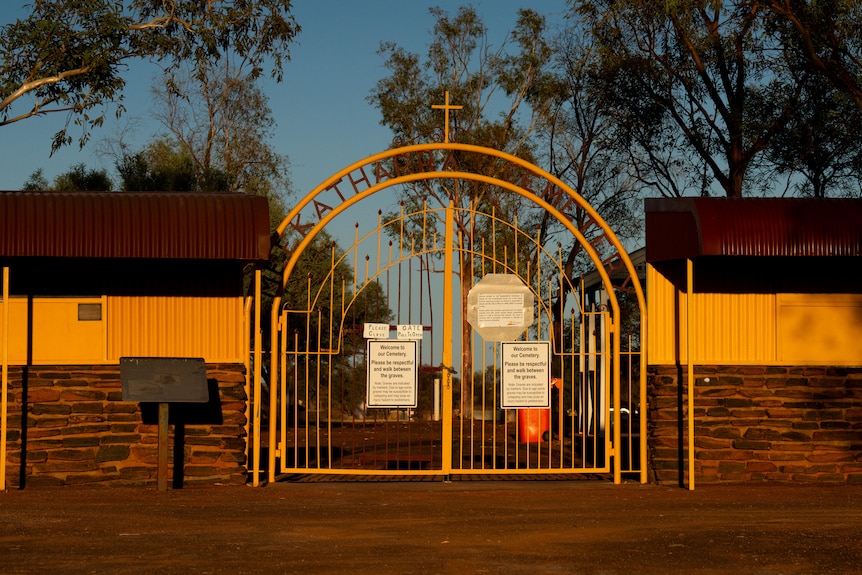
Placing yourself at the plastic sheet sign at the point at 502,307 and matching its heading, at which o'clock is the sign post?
The sign post is roughly at 2 o'clock from the plastic sheet sign.

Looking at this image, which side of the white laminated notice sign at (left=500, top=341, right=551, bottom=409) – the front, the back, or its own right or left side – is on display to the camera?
front

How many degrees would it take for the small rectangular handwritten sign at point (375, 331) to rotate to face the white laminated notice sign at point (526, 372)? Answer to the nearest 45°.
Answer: approximately 90° to its left

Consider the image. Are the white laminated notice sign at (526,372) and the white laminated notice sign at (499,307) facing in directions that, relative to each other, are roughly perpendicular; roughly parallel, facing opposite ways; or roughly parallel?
roughly parallel

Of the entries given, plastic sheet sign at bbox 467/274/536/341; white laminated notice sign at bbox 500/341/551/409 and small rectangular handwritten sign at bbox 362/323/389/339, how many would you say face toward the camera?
3

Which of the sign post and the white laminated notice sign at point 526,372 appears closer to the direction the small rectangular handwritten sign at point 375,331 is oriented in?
the sign post

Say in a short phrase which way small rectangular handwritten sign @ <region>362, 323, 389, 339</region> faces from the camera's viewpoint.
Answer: facing the viewer

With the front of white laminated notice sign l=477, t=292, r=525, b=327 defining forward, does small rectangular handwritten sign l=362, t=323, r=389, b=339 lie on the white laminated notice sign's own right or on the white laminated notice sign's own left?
on the white laminated notice sign's own right

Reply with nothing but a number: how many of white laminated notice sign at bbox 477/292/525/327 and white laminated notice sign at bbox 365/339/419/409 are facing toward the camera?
2

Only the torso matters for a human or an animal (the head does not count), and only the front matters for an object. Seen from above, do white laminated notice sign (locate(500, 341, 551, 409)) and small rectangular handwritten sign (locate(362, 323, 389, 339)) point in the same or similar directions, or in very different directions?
same or similar directions

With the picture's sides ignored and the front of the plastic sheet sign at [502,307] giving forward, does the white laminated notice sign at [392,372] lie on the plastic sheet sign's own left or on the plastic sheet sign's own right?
on the plastic sheet sign's own right

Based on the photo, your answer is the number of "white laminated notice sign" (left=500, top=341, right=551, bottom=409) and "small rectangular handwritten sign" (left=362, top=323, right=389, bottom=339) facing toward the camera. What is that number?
2
